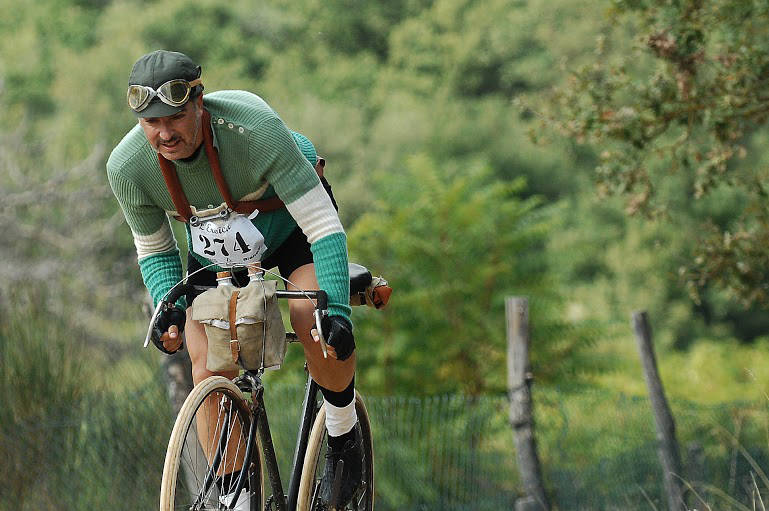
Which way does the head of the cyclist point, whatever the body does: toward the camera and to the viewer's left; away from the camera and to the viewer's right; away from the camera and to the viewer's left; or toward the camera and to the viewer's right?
toward the camera and to the viewer's left

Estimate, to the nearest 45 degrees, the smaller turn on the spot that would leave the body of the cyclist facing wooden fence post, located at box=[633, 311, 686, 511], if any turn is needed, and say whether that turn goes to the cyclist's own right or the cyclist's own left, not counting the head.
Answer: approximately 180°

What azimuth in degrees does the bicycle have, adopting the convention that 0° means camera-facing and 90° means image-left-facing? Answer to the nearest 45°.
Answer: approximately 45°

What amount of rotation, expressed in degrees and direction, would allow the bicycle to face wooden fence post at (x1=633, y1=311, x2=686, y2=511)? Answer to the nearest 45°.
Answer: approximately 180°

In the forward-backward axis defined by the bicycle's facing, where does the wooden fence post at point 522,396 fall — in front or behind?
behind
